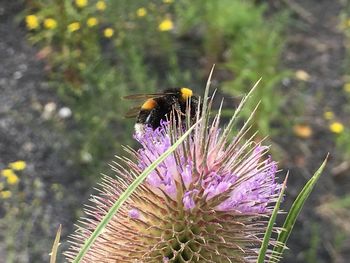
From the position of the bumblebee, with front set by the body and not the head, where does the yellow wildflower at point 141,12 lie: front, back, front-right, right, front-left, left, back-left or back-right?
left

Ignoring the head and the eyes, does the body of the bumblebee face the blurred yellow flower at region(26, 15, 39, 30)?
no

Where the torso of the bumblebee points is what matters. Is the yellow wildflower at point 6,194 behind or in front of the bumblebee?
behind

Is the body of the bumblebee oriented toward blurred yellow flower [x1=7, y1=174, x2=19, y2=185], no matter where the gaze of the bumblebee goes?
no

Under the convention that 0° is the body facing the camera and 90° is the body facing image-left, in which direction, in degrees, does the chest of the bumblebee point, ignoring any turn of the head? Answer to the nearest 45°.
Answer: approximately 270°

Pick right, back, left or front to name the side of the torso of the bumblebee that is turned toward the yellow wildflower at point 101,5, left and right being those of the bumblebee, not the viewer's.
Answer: left

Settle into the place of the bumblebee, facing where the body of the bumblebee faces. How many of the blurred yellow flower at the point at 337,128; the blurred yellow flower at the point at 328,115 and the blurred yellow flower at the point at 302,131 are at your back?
0

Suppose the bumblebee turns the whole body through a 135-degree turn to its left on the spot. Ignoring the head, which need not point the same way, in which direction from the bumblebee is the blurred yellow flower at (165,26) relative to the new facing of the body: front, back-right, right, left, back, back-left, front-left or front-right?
front-right

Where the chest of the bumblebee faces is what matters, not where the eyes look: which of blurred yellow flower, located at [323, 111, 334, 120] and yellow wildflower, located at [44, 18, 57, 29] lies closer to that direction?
the blurred yellow flower

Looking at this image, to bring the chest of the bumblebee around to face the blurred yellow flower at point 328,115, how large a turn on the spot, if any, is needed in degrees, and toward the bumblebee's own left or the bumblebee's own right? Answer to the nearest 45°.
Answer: approximately 45° to the bumblebee's own left

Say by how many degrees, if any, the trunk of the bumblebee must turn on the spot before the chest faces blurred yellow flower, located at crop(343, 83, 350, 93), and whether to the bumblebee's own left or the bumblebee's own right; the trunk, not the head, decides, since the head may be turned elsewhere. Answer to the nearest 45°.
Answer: approximately 45° to the bumblebee's own left

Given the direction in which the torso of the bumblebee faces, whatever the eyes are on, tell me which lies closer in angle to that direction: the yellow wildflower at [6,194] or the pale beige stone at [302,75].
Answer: the pale beige stone

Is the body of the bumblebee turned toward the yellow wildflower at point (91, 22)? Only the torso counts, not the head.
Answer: no

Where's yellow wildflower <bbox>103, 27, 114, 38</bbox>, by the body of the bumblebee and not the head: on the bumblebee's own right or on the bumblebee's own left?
on the bumblebee's own left
